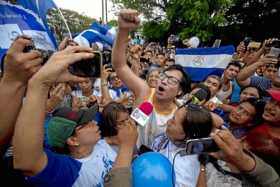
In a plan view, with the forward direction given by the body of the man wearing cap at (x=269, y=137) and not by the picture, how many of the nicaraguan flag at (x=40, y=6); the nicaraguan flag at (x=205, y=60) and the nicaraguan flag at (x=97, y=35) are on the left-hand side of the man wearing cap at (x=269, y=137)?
0

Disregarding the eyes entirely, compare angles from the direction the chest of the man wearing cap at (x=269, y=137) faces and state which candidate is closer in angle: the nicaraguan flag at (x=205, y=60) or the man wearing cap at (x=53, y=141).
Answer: the man wearing cap

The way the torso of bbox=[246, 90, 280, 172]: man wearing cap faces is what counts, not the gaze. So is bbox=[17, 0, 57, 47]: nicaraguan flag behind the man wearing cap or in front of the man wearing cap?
in front

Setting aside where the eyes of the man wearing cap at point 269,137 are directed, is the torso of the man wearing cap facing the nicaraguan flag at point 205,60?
no

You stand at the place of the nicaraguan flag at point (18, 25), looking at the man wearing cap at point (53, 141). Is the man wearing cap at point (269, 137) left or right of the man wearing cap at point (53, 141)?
left

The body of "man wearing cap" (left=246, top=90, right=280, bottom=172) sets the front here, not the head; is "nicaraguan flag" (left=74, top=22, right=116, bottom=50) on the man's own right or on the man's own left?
on the man's own right

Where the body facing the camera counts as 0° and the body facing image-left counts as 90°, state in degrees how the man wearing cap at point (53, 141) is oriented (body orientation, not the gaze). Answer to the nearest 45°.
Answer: approximately 270°

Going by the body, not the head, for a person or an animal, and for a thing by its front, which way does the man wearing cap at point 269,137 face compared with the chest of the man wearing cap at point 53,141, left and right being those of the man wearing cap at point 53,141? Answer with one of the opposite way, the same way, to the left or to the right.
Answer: the opposite way

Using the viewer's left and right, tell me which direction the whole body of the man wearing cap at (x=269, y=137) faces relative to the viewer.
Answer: facing the viewer and to the left of the viewer

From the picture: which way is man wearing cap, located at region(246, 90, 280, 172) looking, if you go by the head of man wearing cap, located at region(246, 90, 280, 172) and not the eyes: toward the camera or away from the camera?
toward the camera

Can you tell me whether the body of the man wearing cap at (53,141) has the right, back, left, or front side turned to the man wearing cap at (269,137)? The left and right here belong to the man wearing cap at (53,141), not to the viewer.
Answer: front

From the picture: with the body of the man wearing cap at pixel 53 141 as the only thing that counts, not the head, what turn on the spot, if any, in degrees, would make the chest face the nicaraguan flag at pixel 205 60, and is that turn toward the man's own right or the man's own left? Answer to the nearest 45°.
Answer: approximately 45° to the man's own left

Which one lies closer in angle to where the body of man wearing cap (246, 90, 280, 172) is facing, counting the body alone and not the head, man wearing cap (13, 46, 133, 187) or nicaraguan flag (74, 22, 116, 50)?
the man wearing cap

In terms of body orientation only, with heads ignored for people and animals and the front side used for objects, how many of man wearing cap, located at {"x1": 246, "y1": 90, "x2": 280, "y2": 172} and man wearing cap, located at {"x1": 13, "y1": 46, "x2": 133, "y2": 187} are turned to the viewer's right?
1
